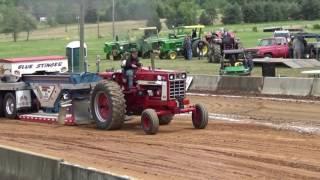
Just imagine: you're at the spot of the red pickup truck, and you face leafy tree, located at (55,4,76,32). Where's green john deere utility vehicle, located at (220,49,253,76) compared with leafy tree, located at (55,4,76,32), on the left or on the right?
left

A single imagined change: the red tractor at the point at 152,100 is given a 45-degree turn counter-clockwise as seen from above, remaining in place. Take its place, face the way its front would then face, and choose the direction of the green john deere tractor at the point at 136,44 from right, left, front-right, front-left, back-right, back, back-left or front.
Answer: left

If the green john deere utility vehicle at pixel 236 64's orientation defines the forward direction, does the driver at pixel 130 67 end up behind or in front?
in front

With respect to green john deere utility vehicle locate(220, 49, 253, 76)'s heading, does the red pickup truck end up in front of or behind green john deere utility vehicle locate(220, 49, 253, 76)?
behind

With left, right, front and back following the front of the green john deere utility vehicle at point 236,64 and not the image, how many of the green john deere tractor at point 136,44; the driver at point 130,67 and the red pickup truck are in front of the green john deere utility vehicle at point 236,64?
1

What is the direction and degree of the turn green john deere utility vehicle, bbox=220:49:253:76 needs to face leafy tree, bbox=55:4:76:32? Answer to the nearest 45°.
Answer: approximately 90° to its right

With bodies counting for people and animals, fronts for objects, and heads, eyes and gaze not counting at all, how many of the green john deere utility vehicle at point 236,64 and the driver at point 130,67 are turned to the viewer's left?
0

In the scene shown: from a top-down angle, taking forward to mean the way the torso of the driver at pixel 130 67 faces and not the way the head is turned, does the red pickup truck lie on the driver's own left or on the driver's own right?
on the driver's own left

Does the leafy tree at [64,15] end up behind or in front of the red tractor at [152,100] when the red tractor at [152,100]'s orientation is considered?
behind

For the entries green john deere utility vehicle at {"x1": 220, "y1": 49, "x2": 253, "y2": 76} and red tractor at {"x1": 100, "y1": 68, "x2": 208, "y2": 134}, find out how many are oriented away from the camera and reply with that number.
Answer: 0
